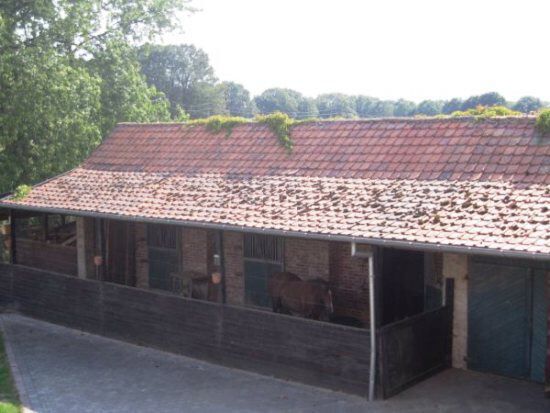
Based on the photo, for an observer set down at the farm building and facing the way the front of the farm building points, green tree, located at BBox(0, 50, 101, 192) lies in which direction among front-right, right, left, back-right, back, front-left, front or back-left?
right

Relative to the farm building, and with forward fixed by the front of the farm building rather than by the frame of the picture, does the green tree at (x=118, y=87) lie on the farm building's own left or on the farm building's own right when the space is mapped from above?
on the farm building's own right

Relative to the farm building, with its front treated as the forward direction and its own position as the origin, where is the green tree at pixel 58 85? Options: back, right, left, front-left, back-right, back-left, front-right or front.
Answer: right

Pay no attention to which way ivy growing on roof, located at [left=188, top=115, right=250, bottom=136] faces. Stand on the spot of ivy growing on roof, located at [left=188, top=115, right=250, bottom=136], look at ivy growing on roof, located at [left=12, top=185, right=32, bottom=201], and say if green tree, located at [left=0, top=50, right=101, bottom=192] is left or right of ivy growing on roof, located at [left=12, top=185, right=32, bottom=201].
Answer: right

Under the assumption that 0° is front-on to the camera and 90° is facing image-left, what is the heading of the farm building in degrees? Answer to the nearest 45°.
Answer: approximately 45°
